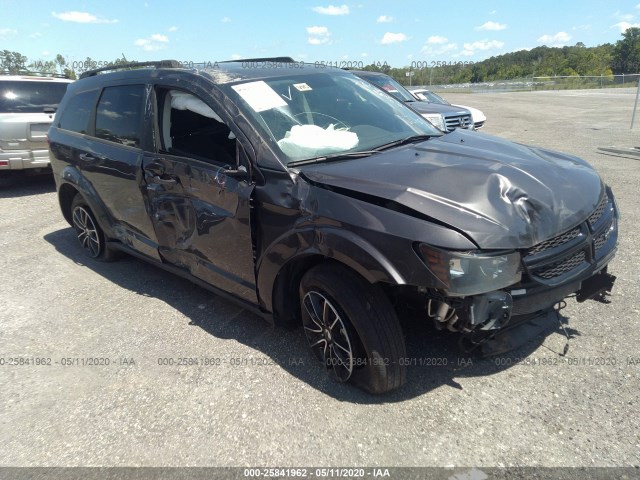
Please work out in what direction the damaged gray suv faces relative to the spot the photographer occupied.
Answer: facing the viewer and to the right of the viewer

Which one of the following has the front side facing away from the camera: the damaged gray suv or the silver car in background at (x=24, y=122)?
the silver car in background

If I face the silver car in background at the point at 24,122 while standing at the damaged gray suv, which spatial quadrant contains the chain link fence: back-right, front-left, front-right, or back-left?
front-right

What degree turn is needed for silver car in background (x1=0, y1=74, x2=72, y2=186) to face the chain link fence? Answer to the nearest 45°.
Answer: approximately 45° to its right

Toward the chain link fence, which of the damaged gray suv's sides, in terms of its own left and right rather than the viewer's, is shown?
left

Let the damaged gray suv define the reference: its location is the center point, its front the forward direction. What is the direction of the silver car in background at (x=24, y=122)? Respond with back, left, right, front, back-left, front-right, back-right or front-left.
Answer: back

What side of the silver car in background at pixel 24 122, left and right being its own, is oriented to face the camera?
back

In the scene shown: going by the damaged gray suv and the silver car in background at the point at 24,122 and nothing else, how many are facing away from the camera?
1

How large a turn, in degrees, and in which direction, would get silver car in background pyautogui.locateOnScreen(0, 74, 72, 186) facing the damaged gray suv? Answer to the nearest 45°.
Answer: approximately 180°

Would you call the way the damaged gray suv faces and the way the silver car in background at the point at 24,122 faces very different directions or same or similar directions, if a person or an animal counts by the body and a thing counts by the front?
very different directions
